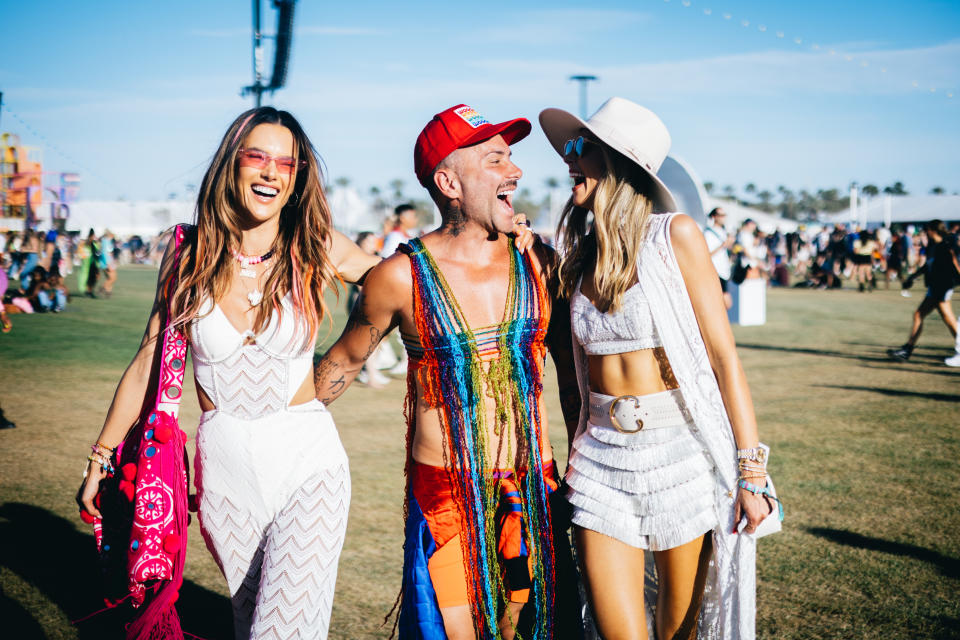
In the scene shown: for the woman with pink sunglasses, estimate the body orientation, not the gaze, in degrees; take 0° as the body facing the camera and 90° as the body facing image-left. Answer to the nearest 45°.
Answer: approximately 0°

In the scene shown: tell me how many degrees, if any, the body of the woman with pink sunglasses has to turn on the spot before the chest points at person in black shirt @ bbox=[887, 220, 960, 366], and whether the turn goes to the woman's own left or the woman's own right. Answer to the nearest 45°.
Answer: approximately 135° to the woman's own left

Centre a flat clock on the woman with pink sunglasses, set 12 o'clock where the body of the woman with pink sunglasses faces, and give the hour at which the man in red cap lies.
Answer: The man in red cap is roughly at 9 o'clock from the woman with pink sunglasses.

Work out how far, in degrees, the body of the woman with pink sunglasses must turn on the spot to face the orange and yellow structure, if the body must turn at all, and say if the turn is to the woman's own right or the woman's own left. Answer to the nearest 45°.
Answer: approximately 180°

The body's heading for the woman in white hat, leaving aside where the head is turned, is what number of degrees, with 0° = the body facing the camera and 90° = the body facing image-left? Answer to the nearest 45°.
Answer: approximately 45°

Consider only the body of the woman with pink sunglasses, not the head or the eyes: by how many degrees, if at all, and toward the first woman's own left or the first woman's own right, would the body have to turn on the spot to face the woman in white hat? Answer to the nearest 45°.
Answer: approximately 90° to the first woman's own left

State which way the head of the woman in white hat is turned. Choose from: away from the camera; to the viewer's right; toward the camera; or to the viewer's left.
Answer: to the viewer's left

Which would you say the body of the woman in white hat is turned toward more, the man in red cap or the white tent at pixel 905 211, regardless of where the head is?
the man in red cap

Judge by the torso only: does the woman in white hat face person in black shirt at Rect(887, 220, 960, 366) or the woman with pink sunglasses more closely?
the woman with pink sunglasses

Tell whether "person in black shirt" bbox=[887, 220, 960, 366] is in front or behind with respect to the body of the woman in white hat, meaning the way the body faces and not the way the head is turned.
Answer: behind

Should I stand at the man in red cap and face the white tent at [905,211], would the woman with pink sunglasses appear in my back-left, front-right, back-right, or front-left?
back-left
